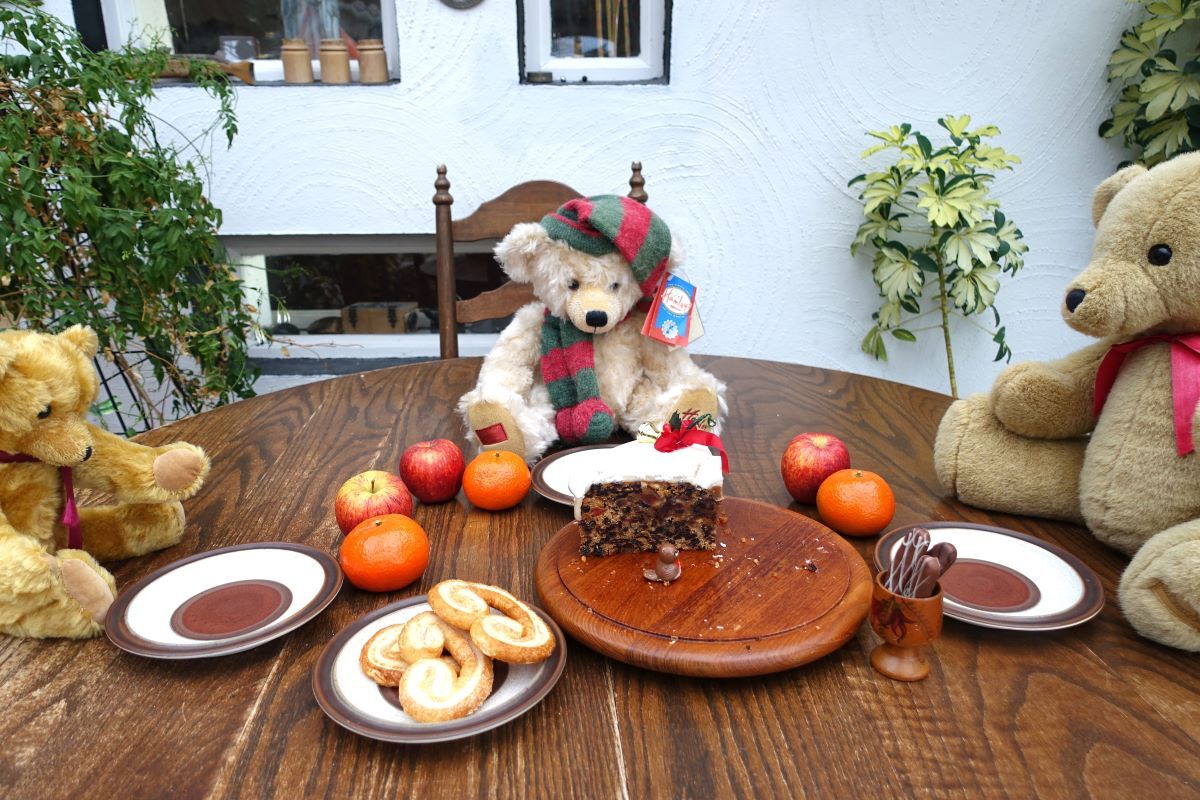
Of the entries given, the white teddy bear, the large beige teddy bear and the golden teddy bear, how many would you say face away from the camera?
0

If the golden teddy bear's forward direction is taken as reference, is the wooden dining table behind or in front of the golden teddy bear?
in front

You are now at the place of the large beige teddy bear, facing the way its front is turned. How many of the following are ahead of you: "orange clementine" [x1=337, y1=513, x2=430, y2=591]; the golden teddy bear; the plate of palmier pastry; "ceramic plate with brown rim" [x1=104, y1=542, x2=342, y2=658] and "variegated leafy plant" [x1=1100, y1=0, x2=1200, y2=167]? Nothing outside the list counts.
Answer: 4

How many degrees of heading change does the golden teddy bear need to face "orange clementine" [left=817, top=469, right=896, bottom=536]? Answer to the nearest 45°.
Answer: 0° — it already faces it

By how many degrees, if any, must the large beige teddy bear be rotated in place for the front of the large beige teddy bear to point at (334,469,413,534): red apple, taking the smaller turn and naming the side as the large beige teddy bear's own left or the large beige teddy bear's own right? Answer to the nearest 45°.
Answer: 0° — it already faces it

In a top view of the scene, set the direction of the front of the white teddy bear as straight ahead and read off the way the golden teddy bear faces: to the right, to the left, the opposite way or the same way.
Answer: to the left

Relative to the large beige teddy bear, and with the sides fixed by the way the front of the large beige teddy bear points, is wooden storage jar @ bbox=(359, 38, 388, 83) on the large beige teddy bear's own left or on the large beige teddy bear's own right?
on the large beige teddy bear's own right

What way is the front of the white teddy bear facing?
toward the camera

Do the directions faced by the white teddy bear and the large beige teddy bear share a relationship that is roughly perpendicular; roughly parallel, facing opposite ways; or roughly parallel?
roughly perpendicular

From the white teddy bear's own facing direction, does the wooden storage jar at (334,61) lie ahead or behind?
behind

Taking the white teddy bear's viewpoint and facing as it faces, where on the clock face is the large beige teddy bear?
The large beige teddy bear is roughly at 10 o'clock from the white teddy bear.

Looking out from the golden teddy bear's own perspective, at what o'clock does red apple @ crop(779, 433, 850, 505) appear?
The red apple is roughly at 11 o'clock from the golden teddy bear.

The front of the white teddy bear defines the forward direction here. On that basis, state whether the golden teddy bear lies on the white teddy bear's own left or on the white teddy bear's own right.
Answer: on the white teddy bear's own right

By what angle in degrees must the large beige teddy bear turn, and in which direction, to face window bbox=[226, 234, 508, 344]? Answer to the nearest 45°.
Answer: approximately 45° to its right

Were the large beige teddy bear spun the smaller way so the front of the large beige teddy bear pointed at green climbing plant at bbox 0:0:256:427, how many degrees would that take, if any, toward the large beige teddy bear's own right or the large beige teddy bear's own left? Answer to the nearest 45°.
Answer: approximately 45° to the large beige teddy bear's own right

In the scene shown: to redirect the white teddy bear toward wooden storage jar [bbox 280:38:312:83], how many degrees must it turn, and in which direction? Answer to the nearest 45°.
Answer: approximately 135° to its right

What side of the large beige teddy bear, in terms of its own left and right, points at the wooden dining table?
front
